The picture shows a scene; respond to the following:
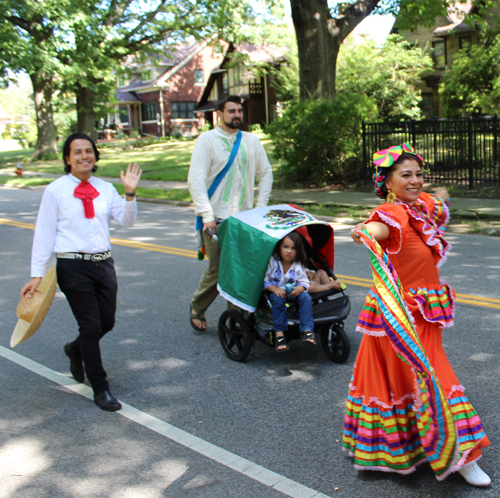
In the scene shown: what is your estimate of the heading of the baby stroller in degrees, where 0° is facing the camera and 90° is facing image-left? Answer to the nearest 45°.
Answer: approximately 315°

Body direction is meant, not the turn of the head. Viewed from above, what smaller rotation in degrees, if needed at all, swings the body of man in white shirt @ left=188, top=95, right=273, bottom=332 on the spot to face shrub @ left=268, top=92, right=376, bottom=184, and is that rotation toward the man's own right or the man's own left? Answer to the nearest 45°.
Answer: approximately 135° to the man's own left

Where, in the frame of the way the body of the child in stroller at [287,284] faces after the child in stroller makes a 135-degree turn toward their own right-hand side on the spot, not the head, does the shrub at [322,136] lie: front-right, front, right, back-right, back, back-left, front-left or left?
front-right

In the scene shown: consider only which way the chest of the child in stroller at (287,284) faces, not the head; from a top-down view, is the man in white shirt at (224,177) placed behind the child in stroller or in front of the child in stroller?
behind

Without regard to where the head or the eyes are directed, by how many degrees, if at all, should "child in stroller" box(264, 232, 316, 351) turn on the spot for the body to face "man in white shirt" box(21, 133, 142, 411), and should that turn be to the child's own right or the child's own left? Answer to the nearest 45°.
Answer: approximately 45° to the child's own right

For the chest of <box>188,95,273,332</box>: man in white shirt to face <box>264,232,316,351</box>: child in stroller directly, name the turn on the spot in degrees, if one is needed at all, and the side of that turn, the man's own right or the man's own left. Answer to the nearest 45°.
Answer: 0° — they already face them

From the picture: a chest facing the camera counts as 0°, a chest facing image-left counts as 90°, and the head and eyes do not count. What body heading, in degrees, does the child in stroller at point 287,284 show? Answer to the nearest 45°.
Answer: approximately 0°

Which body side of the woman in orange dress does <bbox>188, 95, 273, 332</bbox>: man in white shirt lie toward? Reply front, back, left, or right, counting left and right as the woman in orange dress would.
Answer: back

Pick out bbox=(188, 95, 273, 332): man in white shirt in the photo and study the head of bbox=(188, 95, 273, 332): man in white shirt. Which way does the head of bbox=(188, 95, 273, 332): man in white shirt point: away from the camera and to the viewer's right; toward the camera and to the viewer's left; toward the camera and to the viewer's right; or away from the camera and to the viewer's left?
toward the camera and to the viewer's right

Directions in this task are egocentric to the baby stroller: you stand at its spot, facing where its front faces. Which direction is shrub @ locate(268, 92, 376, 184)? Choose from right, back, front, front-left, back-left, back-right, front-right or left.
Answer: back-left

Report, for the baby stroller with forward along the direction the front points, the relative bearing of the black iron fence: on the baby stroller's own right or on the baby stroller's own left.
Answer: on the baby stroller's own left

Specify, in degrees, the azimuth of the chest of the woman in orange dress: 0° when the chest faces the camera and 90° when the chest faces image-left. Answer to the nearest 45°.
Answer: approximately 315°
